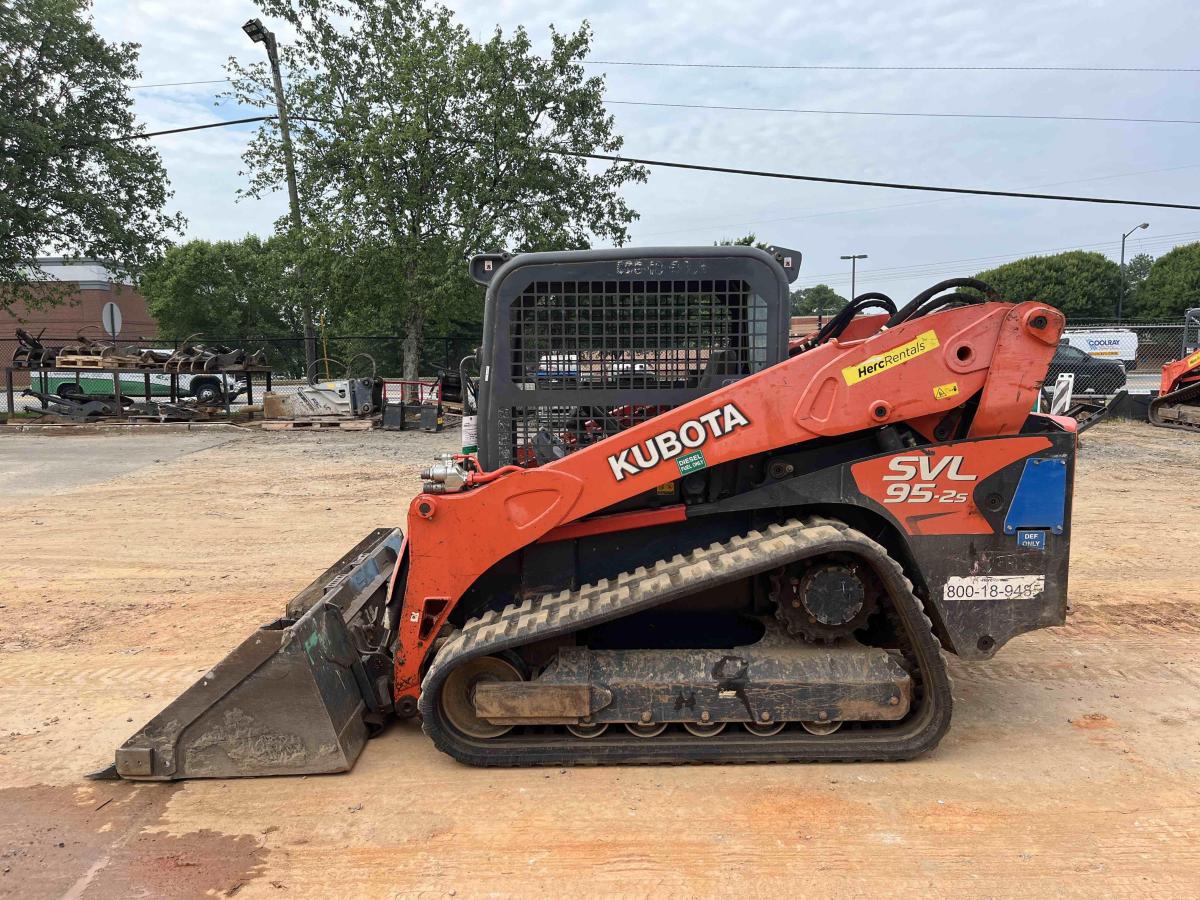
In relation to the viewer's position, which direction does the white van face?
facing to the left of the viewer

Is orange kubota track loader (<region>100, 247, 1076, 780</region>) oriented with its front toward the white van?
no

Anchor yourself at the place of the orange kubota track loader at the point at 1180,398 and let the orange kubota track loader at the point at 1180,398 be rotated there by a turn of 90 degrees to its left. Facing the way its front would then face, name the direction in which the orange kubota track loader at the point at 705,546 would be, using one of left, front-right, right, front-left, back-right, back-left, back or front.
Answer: front

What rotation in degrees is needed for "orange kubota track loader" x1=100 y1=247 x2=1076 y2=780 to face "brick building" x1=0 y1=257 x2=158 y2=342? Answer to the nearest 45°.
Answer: approximately 45° to its right

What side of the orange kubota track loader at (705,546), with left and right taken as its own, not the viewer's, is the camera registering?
left

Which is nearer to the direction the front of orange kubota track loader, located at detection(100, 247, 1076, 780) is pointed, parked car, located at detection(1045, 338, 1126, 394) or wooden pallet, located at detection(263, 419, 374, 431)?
the wooden pallet

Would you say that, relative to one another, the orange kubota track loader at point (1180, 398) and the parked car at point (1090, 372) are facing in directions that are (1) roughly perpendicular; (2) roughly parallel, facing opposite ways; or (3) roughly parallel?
roughly parallel, facing opposite ways

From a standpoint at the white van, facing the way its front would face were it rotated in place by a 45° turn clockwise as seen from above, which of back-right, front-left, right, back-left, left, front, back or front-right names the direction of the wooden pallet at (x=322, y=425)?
left

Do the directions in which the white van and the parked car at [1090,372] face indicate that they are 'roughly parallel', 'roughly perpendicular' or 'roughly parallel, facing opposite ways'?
roughly parallel, facing opposite ways

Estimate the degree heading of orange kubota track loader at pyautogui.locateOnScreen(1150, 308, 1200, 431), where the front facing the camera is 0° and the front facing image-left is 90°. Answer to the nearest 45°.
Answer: approximately 90°

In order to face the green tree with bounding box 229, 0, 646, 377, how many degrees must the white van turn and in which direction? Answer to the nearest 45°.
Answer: approximately 45° to its left

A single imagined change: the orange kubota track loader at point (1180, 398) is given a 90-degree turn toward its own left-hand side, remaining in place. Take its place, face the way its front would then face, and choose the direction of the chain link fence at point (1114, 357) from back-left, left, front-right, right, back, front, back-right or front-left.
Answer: back
